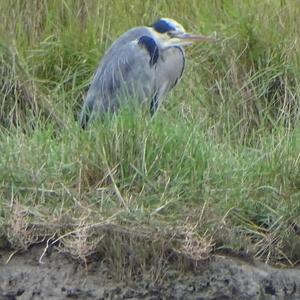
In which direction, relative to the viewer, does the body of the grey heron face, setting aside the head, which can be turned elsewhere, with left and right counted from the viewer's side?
facing to the right of the viewer
